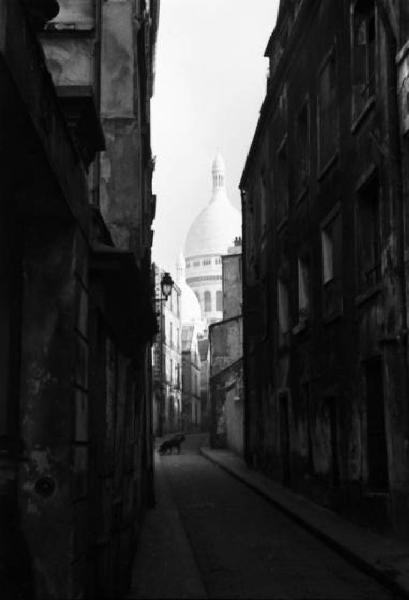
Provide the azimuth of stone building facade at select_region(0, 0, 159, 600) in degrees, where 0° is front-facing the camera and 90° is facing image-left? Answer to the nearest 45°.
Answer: approximately 270°

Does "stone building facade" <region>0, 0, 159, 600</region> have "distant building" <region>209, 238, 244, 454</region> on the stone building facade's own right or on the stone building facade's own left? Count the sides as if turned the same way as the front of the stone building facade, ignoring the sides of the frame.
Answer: on the stone building facade's own left
